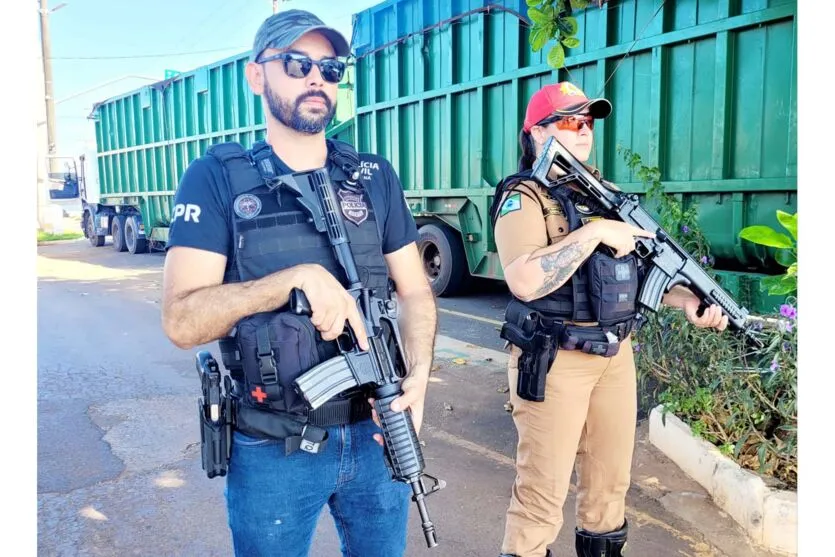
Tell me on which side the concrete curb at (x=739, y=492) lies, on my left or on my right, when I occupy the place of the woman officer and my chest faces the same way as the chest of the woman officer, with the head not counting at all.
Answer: on my left

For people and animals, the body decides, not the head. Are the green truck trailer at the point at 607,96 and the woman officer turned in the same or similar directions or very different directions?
very different directions

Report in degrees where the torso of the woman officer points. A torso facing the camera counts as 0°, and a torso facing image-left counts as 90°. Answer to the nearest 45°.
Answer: approximately 315°

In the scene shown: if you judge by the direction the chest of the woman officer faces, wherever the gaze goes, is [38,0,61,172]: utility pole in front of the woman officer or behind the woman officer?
behind

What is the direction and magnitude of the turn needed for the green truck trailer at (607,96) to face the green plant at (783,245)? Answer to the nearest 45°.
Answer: approximately 135° to its left

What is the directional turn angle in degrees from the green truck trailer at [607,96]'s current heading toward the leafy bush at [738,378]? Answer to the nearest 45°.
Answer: approximately 135° to its left

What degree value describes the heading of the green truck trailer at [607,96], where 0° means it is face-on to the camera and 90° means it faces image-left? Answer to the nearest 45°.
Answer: approximately 135°

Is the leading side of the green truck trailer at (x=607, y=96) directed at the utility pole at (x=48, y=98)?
yes

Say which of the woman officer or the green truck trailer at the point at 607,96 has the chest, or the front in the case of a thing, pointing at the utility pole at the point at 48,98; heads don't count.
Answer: the green truck trailer

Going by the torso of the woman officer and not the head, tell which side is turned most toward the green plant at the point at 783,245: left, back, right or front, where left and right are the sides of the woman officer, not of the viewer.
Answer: left
